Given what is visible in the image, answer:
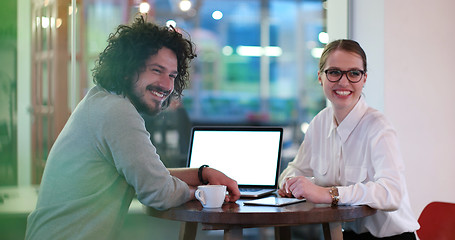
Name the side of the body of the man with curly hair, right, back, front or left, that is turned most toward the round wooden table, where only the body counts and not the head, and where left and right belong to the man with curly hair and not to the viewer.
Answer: front

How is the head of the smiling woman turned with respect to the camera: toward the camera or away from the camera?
toward the camera

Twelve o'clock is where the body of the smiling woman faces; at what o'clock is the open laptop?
The open laptop is roughly at 2 o'clock from the smiling woman.

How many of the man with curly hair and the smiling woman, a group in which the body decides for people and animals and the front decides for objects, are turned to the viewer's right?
1

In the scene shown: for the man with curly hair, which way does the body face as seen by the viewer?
to the viewer's right

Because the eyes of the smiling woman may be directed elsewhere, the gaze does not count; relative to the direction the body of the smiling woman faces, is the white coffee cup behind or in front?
in front

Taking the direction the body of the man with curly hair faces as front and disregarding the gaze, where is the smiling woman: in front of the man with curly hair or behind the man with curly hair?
in front

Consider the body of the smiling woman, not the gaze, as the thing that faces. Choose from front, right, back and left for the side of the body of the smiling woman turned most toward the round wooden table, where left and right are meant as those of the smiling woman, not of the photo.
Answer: front

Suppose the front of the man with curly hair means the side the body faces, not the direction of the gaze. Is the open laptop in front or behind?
in front

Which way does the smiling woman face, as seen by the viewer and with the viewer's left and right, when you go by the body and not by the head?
facing the viewer and to the left of the viewer
